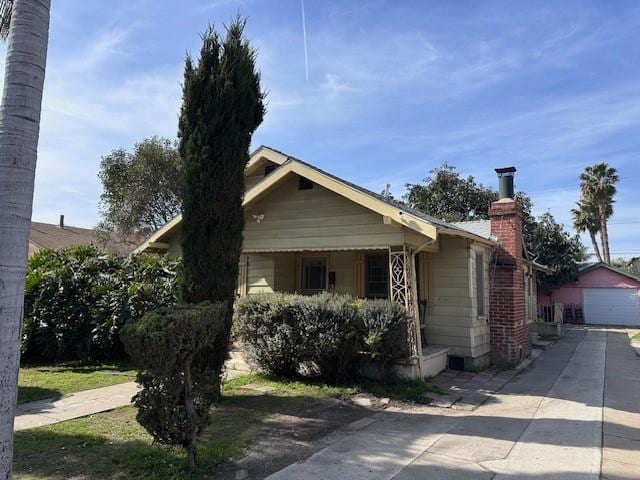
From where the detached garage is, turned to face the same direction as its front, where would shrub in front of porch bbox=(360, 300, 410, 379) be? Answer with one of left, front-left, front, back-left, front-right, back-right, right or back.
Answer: front

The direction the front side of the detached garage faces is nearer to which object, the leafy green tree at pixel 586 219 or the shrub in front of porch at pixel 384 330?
the shrub in front of porch

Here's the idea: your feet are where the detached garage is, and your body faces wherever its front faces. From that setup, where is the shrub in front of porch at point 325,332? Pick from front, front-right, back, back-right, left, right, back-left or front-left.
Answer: front

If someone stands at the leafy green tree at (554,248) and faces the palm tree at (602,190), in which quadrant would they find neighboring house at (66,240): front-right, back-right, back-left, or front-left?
back-left

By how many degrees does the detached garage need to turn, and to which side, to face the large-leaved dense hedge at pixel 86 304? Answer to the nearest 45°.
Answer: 0° — it already faces it

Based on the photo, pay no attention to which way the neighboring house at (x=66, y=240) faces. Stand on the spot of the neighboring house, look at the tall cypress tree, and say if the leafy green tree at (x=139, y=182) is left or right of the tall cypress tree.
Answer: left

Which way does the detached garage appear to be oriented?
toward the camera

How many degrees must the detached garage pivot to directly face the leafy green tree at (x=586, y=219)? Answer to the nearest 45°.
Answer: approximately 180°

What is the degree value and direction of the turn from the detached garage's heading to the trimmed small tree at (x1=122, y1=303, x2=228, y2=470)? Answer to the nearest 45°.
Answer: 0° — it already faces it

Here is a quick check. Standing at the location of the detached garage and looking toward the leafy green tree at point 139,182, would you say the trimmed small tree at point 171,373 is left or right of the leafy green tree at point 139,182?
left

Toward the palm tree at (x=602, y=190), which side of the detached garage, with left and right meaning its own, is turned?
back

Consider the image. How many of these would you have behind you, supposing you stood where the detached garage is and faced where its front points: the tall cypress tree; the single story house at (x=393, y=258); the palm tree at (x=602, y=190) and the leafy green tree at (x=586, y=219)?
2

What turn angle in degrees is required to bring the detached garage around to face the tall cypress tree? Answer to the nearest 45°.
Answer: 0° — it already faces it

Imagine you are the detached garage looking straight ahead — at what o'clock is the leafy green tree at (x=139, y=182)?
The leafy green tree is roughly at 2 o'clock from the detached garage.
